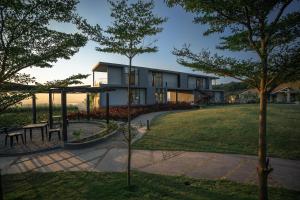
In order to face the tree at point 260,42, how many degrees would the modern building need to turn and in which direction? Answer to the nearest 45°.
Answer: approximately 45° to its right

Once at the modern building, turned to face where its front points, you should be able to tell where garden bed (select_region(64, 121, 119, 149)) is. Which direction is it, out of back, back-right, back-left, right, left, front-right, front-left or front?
front-right

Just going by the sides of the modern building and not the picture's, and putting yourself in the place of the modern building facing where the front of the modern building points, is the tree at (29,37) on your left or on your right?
on your right

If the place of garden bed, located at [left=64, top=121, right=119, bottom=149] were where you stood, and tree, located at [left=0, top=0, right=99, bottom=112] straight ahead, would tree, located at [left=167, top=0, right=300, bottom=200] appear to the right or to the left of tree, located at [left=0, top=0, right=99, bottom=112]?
left

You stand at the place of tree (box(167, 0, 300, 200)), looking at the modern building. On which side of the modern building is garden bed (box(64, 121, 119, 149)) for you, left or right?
left
